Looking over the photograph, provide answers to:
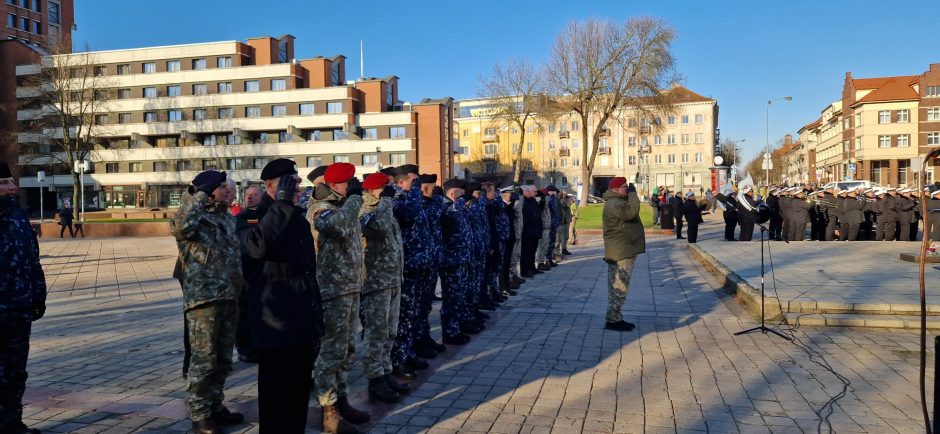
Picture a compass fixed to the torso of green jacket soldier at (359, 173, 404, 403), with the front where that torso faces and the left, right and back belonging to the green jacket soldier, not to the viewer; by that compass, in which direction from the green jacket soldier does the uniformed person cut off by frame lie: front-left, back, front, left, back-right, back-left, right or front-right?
back

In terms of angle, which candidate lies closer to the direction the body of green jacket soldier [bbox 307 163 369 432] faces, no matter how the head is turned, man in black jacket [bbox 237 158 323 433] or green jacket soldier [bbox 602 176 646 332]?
the green jacket soldier

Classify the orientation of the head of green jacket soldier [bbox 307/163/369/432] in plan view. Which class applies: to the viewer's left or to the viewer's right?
to the viewer's right

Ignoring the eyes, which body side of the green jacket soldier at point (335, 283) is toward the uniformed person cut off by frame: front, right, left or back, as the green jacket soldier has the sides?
back

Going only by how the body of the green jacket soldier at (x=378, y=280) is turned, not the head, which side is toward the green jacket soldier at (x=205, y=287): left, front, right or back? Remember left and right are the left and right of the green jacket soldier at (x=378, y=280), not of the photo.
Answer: back

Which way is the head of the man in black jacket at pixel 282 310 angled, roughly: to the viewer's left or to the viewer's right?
to the viewer's right

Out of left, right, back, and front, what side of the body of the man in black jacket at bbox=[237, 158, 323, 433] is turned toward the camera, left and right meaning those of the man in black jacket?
right

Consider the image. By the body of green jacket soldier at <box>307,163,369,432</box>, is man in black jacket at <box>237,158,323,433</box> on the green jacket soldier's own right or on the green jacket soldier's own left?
on the green jacket soldier's own right

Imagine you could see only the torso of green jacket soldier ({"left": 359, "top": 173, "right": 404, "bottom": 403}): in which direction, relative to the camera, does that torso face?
to the viewer's right
